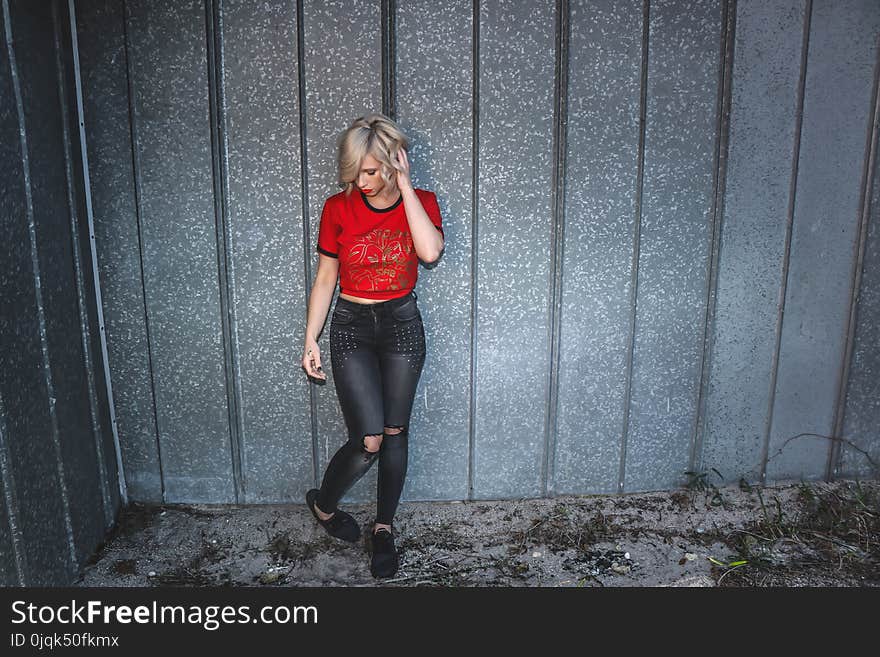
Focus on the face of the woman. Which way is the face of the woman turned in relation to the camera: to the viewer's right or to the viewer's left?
to the viewer's left

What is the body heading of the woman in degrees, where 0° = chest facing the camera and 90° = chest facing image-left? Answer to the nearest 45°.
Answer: approximately 0°
